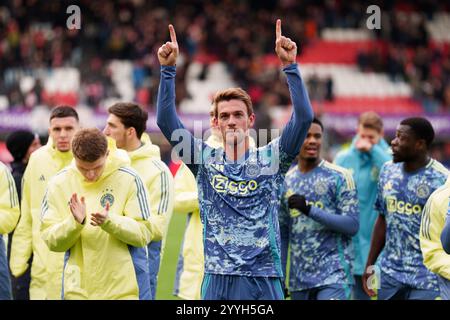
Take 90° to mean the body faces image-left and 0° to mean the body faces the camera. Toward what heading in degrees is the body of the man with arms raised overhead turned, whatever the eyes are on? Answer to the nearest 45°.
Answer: approximately 0°
